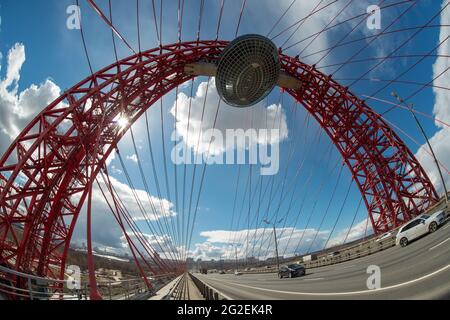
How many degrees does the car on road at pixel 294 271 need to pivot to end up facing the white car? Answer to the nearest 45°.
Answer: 0° — it already faces it
